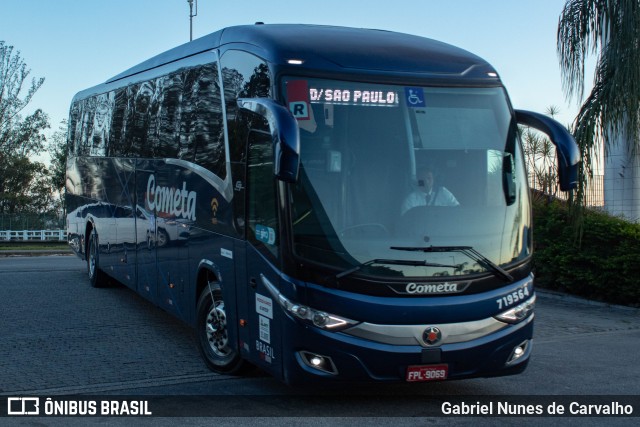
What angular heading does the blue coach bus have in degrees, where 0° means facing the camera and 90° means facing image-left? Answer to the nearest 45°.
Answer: approximately 315°

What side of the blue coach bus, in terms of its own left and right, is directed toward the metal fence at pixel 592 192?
left

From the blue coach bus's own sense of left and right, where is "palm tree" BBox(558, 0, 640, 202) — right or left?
on its left
